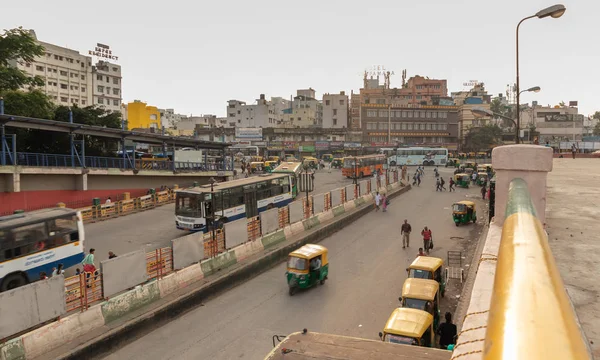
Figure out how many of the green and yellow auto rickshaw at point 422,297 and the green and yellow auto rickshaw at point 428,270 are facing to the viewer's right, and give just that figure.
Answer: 0

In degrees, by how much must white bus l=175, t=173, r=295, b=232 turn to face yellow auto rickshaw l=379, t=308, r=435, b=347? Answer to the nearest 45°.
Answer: approximately 45° to its left

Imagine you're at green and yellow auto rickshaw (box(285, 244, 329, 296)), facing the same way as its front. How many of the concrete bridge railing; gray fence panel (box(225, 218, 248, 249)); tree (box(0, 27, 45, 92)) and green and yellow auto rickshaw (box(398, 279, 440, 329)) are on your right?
2

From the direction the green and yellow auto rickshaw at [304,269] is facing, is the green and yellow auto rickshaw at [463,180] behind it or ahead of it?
behind

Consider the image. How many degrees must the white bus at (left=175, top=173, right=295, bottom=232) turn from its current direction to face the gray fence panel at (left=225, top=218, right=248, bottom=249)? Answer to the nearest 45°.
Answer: approximately 45° to its left

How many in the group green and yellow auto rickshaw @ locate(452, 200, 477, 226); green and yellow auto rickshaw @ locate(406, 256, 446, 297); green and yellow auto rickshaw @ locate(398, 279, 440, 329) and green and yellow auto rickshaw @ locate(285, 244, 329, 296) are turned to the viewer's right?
0

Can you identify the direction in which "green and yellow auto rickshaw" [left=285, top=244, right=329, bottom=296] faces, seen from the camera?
facing the viewer and to the left of the viewer
